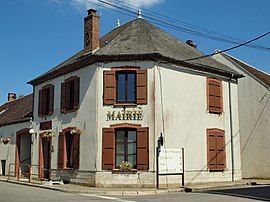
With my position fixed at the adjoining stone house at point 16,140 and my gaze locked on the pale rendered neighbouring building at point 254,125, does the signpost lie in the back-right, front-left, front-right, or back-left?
front-right

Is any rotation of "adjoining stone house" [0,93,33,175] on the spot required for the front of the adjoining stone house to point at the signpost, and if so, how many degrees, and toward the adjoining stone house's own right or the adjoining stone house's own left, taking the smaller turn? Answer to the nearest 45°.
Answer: approximately 90° to the adjoining stone house's own left

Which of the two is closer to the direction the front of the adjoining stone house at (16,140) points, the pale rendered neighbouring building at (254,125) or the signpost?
the signpost

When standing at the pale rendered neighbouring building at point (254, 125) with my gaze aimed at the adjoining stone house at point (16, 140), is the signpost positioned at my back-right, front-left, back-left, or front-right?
front-left

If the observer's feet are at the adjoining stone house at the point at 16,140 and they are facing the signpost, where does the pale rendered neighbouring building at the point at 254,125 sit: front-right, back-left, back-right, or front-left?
front-left

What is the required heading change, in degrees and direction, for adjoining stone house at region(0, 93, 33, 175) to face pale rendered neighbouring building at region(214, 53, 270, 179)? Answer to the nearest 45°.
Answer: approximately 90° to its left
